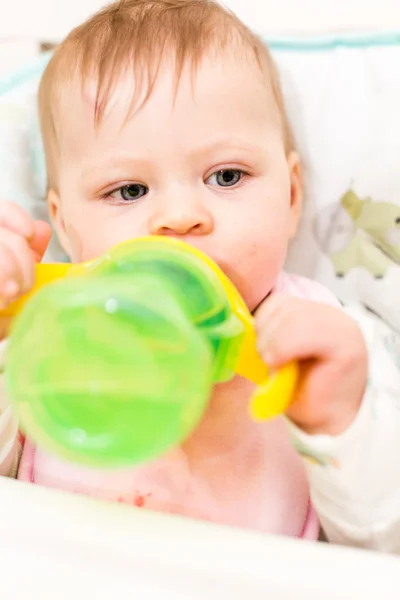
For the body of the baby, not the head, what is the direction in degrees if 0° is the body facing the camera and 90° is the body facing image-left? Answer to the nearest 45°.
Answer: approximately 0°
